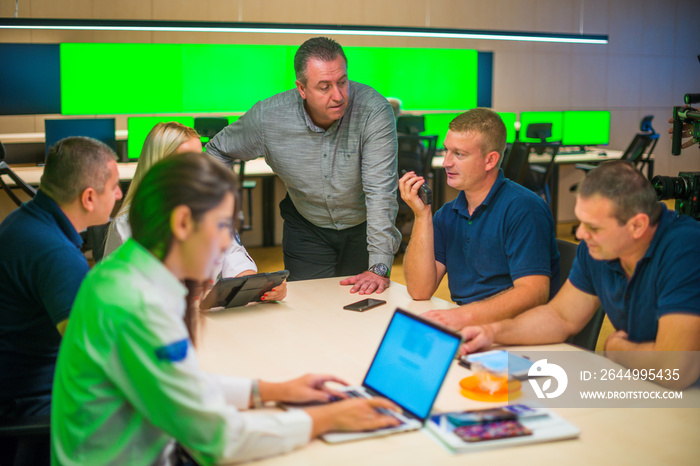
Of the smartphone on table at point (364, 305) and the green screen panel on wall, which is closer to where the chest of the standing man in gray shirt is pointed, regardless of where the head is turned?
the smartphone on table

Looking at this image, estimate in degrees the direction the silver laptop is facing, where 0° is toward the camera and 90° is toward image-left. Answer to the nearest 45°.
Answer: approximately 45°

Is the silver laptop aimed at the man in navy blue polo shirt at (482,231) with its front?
no

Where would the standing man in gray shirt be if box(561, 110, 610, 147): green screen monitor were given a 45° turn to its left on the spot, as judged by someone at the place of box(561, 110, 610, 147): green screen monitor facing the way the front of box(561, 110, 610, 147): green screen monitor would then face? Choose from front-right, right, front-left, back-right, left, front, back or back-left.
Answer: front-right

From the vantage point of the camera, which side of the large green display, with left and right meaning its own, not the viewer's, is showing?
front

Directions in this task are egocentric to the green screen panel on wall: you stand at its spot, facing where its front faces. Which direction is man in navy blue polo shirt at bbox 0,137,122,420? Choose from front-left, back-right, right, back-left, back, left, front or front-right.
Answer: front

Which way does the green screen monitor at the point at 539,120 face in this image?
toward the camera

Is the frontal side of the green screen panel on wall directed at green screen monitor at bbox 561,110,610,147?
no

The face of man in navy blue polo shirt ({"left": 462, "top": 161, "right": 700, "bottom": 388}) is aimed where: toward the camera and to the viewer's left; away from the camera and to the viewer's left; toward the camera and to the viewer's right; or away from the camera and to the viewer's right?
toward the camera and to the viewer's left

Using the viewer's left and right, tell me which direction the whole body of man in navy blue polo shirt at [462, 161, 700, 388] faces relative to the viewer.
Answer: facing the viewer and to the left of the viewer

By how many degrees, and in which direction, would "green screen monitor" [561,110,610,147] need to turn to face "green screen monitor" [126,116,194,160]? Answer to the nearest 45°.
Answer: approximately 45° to its right

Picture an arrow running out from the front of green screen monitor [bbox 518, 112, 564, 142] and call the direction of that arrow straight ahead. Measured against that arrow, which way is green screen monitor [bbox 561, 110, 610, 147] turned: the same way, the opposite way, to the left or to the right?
the same way

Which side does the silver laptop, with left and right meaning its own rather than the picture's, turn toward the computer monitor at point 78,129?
right

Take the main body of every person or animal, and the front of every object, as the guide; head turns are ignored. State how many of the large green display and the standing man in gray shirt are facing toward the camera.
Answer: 2

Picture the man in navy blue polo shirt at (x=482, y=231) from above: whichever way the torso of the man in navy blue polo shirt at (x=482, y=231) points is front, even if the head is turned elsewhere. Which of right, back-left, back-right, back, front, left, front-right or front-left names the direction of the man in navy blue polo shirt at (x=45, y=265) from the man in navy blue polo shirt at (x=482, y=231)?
front

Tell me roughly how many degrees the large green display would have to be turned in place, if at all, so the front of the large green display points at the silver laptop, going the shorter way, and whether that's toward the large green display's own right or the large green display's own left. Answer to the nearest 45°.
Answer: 0° — it already faces it

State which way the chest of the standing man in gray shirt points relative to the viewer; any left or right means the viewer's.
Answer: facing the viewer
